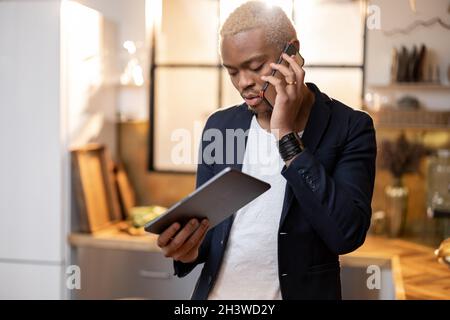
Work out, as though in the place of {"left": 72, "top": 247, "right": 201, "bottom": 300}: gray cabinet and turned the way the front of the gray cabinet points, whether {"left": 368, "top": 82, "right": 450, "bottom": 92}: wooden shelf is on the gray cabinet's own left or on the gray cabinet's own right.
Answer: on the gray cabinet's own left

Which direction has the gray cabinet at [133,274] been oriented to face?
toward the camera

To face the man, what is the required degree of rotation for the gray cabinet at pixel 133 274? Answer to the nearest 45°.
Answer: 0° — it already faces them

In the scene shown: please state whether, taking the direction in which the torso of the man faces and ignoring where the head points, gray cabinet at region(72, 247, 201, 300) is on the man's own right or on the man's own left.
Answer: on the man's own right

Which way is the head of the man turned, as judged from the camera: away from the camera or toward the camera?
toward the camera

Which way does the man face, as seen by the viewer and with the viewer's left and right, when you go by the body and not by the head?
facing the viewer and to the left of the viewer

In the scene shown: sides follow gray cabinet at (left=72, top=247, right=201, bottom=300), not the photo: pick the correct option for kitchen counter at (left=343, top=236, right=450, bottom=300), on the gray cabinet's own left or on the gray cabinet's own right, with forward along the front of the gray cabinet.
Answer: on the gray cabinet's own left

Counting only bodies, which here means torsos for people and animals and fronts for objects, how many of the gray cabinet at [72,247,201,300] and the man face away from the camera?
0

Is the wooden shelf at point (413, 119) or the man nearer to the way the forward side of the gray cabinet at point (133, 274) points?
the man

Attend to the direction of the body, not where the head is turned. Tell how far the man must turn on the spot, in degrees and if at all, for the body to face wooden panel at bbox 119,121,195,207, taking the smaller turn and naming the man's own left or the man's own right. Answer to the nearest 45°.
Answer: approximately 135° to the man's own right

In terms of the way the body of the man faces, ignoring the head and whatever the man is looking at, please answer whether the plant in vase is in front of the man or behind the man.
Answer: behind

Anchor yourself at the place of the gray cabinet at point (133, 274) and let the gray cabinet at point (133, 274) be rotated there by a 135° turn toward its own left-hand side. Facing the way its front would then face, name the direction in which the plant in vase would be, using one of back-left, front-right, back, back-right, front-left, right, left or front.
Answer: front-right

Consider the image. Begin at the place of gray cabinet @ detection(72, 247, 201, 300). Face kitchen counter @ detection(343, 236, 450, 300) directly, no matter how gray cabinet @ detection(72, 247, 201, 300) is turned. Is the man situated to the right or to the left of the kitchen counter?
right

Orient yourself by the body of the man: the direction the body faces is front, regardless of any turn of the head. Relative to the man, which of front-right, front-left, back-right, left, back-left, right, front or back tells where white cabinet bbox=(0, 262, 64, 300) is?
right
